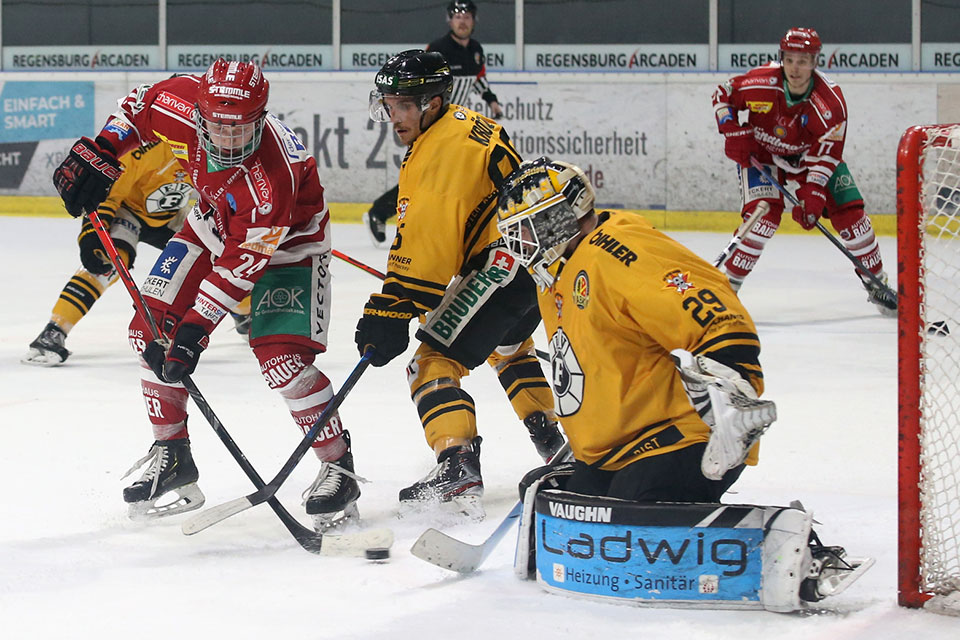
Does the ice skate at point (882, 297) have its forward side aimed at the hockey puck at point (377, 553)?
no

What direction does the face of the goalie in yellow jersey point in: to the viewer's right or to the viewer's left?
to the viewer's left

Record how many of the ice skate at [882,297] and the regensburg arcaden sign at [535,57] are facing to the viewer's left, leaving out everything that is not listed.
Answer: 0

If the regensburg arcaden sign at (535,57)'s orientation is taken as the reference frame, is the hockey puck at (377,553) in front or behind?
in front

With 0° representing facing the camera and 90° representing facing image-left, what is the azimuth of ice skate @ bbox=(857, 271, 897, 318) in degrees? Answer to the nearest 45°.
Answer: approximately 315°

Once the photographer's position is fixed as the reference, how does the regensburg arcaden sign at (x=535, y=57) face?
facing the viewer

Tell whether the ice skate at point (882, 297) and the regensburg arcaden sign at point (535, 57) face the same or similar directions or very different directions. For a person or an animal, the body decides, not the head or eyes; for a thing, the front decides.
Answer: same or similar directions

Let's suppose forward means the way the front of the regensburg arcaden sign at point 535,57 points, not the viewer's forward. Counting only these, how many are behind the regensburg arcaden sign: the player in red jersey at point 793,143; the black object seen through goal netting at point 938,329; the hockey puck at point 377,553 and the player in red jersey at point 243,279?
0

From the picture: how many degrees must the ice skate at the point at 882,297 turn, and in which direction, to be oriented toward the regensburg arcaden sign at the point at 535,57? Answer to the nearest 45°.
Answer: approximately 180°

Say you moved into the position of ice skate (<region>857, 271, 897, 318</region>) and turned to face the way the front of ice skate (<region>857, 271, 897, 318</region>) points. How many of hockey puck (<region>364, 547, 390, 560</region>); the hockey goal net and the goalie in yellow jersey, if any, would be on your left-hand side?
0

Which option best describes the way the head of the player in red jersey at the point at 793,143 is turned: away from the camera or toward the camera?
toward the camera

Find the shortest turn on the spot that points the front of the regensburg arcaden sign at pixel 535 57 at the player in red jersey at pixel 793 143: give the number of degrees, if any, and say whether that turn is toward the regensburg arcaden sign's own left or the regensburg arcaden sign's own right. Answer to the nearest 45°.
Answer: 0° — it already faces them

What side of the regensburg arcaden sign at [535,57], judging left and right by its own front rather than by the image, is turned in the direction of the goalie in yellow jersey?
front

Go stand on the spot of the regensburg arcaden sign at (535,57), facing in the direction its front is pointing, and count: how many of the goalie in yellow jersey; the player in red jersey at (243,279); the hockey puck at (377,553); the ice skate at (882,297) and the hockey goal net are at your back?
0

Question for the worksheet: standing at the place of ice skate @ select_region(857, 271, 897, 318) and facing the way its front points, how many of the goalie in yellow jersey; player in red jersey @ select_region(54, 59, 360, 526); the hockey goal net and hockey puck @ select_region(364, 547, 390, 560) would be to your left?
0
